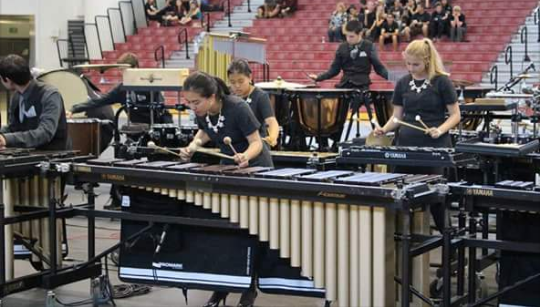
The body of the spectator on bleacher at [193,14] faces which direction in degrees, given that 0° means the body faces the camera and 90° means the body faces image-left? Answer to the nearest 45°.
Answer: approximately 45°

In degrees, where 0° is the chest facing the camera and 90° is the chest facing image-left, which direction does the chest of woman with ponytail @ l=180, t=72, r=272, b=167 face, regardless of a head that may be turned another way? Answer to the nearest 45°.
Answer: approximately 45°

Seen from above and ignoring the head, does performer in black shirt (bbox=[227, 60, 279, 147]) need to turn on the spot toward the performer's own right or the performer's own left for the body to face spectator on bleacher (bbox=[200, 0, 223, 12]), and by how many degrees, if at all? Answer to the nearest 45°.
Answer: approximately 135° to the performer's own right

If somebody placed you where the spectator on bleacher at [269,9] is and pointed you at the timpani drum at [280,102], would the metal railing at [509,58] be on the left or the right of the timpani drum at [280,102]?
left

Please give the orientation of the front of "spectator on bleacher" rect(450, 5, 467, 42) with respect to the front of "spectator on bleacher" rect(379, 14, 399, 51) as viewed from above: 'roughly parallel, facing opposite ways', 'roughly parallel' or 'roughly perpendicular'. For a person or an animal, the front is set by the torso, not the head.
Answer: roughly parallel

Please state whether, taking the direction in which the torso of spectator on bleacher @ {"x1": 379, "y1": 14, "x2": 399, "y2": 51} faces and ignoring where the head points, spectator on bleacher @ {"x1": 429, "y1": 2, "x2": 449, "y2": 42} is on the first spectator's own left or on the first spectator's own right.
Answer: on the first spectator's own left

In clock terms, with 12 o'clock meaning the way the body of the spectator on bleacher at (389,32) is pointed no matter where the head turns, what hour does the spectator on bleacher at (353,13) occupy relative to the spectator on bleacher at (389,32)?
the spectator on bleacher at (353,13) is roughly at 4 o'clock from the spectator on bleacher at (389,32).

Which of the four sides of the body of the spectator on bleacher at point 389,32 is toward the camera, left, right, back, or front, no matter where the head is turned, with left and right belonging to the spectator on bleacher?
front

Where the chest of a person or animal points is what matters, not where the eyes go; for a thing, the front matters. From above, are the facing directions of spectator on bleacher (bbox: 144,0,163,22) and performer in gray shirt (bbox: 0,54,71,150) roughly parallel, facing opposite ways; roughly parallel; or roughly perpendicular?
roughly perpendicular

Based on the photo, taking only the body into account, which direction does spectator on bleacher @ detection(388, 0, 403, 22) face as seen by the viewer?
toward the camera

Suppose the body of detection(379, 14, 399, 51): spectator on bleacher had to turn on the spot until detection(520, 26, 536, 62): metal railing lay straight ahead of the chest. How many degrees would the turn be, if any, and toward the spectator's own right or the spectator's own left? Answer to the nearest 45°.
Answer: approximately 90° to the spectator's own left

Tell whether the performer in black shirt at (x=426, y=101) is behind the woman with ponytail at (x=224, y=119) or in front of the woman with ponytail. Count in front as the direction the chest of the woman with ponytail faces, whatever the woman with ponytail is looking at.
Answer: behind

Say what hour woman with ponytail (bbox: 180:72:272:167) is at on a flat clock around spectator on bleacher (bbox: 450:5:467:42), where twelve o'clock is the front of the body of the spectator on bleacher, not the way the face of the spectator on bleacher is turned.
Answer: The woman with ponytail is roughly at 12 o'clock from the spectator on bleacher.

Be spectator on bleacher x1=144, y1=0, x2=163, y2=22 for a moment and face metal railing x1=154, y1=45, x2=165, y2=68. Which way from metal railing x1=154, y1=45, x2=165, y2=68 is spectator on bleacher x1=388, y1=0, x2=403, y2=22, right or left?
left

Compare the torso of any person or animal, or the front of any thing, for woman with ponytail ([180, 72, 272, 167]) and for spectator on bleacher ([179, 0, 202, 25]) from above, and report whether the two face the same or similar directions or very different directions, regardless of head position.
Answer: same or similar directions
